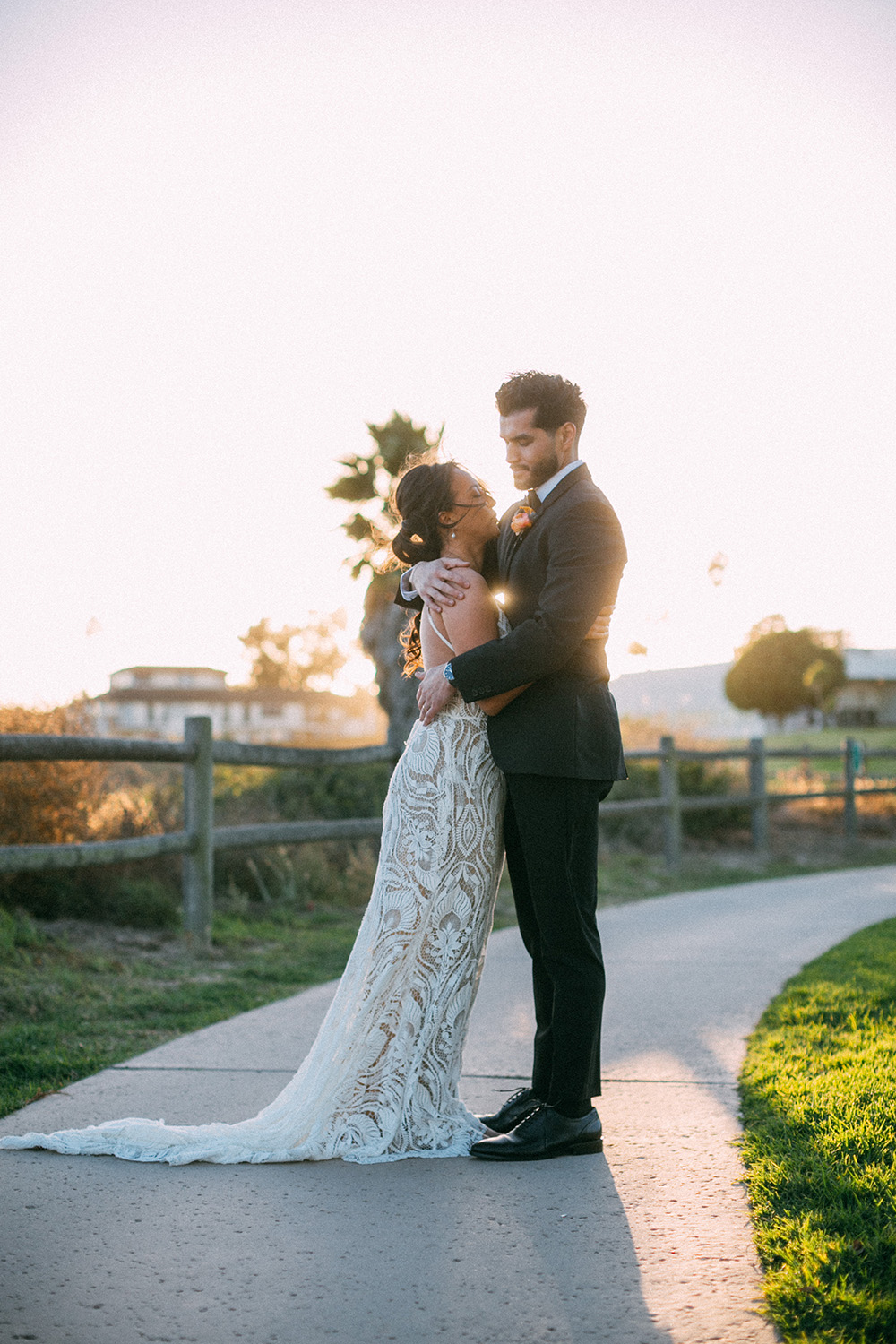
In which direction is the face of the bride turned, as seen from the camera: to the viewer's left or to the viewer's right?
to the viewer's right

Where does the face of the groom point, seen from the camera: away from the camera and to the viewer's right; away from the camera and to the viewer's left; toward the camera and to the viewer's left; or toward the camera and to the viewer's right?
toward the camera and to the viewer's left

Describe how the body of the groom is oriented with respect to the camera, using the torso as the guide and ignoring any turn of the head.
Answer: to the viewer's left

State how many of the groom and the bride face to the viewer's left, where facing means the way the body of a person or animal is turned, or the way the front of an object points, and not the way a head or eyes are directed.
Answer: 1

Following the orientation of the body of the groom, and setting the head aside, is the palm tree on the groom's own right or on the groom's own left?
on the groom's own right

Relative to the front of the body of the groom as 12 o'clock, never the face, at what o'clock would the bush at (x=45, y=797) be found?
The bush is roughly at 2 o'clock from the groom.

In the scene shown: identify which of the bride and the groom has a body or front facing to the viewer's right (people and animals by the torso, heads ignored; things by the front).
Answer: the bride

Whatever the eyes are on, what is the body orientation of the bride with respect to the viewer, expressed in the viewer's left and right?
facing to the right of the viewer

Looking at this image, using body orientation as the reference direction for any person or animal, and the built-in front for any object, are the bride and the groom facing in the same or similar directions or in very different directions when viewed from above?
very different directions
